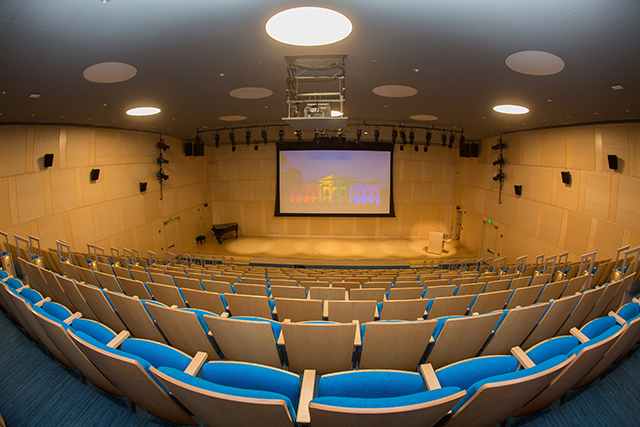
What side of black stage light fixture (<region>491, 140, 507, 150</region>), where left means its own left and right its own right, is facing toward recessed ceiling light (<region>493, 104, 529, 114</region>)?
left

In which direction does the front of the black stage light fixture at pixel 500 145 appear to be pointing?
to the viewer's left

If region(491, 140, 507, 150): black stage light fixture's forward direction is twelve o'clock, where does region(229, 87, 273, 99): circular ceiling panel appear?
The circular ceiling panel is roughly at 10 o'clock from the black stage light fixture.

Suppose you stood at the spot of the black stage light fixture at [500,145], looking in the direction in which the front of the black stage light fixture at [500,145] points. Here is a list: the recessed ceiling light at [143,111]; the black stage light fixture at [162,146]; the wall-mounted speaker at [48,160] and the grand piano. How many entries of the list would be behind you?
0

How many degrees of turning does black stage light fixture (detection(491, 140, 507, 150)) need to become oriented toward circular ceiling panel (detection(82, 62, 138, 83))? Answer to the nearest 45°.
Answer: approximately 45° to its left

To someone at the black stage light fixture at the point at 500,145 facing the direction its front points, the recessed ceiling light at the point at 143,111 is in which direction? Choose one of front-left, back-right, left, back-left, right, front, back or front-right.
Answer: front-left

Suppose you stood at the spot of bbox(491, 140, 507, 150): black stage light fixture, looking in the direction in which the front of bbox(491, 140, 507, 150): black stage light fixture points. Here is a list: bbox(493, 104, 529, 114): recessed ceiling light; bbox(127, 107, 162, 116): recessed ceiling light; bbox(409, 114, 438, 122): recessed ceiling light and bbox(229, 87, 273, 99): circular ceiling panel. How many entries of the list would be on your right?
0

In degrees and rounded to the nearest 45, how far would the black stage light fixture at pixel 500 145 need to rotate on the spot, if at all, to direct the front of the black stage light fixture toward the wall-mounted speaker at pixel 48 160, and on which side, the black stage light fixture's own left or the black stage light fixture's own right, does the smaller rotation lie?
approximately 45° to the black stage light fixture's own left

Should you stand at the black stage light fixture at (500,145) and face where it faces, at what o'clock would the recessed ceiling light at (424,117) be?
The recessed ceiling light is roughly at 10 o'clock from the black stage light fixture.

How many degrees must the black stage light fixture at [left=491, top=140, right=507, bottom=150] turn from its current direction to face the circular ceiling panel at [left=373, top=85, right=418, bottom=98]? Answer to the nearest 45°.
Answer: approximately 90° to its left

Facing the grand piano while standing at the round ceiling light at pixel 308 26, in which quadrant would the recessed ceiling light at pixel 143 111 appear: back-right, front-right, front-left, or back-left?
front-left
